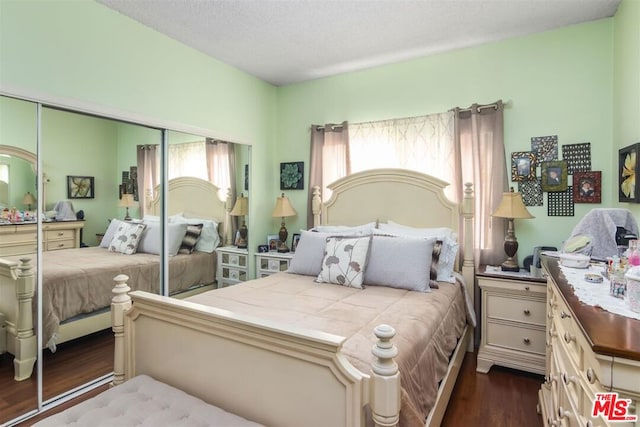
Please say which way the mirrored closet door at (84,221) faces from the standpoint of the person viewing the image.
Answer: facing the viewer and to the right of the viewer

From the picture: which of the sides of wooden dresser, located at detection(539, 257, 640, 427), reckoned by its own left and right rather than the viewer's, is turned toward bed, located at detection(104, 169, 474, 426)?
front

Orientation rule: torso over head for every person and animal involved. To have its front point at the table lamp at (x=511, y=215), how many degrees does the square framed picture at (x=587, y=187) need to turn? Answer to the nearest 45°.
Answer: approximately 45° to its right

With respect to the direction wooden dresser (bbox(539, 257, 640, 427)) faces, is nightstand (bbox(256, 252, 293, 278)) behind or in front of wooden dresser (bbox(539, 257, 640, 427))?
in front
